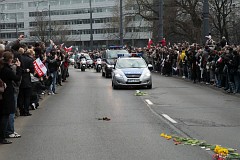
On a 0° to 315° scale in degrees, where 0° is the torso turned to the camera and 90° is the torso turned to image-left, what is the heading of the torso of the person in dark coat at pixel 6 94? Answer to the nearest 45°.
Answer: approximately 270°

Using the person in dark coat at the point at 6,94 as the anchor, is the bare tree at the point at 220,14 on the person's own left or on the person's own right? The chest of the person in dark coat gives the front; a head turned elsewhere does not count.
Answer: on the person's own left

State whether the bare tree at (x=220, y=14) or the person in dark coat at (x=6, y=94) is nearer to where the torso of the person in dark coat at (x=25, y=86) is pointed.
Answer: the bare tree

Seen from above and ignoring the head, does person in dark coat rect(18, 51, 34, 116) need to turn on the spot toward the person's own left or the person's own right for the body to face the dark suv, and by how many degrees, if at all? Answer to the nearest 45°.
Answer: approximately 90° to the person's own left

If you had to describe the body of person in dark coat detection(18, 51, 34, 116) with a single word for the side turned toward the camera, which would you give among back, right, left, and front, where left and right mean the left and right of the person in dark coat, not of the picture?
right

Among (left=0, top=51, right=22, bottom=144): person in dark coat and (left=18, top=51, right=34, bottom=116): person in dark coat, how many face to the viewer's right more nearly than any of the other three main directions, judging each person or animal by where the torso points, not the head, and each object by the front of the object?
2

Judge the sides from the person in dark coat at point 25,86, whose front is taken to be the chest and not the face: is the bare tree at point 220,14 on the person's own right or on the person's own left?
on the person's own left
